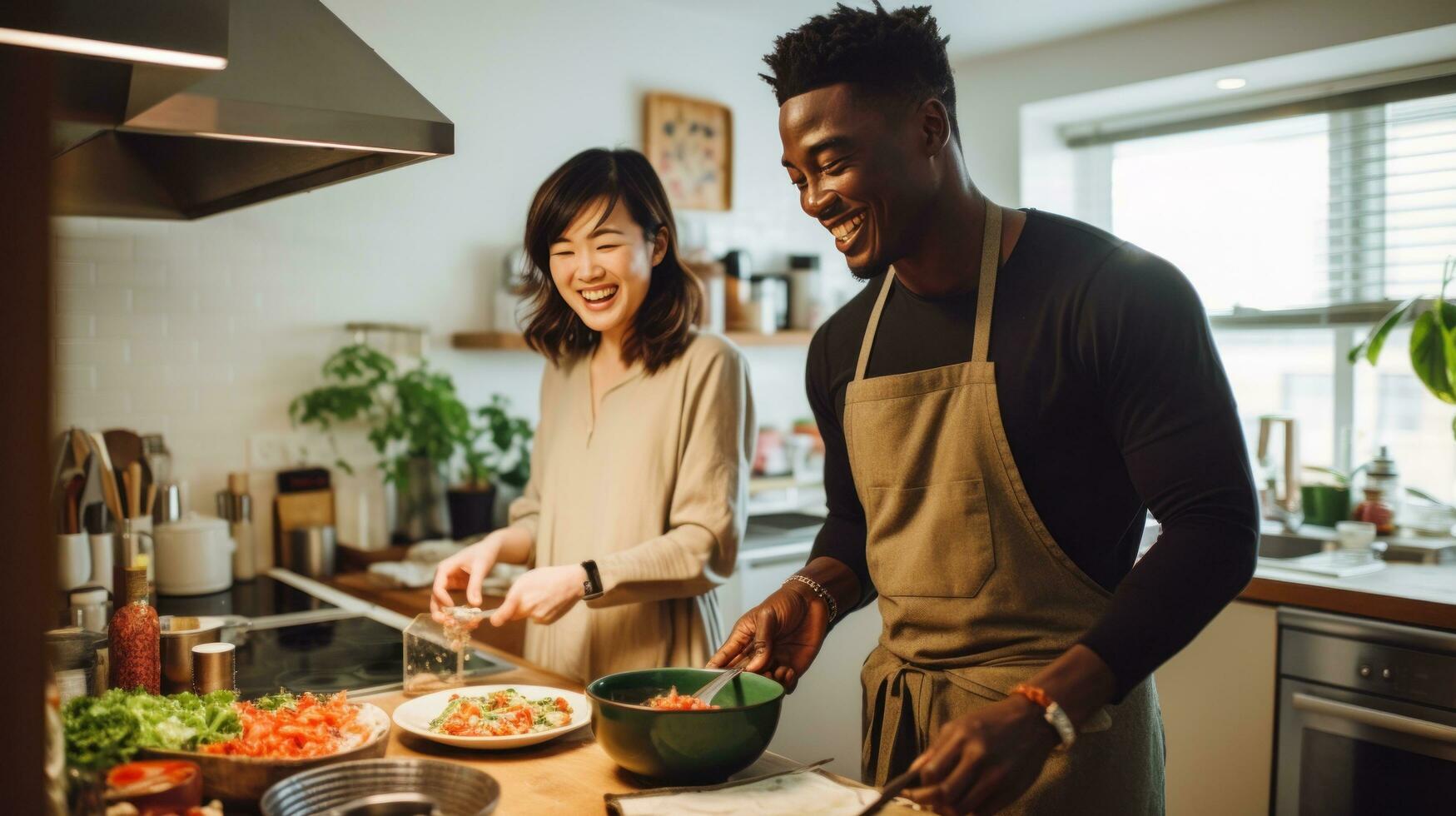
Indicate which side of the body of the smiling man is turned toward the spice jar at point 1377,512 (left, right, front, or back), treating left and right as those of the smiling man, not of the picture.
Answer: back

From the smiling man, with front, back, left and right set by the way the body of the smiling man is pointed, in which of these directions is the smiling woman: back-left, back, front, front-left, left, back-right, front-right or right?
right

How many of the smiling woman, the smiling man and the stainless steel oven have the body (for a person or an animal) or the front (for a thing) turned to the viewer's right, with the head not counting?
0

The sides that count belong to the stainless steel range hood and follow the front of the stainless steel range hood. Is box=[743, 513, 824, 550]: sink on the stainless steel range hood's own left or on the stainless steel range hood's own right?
on the stainless steel range hood's own left

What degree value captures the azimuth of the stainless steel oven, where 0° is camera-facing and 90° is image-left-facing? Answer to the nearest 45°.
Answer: approximately 45°

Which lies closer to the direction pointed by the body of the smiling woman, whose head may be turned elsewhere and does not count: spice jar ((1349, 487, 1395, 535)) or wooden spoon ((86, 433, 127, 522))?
the wooden spoon

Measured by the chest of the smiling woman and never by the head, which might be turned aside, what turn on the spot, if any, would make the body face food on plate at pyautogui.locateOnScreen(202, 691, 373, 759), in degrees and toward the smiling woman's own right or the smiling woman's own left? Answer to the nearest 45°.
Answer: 0° — they already face it

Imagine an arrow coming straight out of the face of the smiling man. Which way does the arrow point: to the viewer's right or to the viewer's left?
to the viewer's left

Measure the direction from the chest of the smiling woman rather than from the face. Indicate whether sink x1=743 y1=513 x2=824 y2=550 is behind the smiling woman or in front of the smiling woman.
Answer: behind

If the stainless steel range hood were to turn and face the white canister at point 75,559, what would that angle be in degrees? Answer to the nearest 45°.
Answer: approximately 135° to its left

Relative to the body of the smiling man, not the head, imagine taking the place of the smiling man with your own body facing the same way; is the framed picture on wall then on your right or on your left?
on your right

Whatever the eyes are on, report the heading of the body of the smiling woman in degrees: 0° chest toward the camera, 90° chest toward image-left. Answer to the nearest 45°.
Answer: approximately 45°

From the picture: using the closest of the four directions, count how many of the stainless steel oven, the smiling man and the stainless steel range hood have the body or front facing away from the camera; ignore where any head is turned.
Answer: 0
